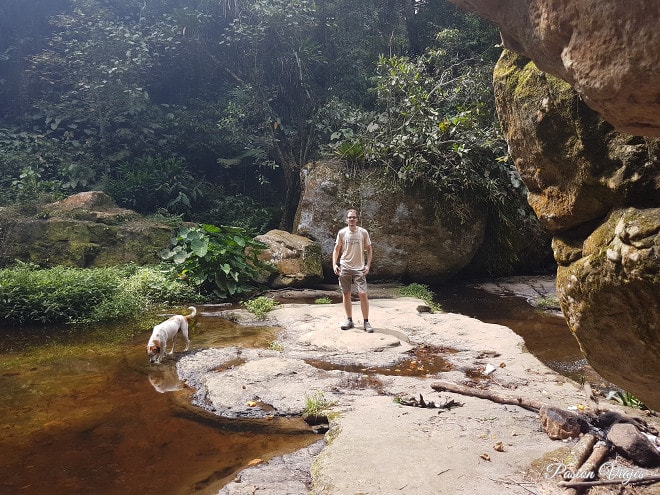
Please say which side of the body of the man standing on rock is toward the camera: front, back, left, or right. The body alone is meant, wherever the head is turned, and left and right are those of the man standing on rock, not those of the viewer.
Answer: front

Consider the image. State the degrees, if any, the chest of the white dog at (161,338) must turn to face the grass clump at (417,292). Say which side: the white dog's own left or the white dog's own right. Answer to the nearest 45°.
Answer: approximately 180°

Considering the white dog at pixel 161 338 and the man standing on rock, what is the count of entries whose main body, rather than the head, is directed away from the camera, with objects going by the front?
0

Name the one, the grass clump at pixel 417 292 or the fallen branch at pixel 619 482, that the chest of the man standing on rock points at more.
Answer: the fallen branch

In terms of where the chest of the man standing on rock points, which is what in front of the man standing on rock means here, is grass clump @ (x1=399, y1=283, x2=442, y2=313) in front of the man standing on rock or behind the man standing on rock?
behind

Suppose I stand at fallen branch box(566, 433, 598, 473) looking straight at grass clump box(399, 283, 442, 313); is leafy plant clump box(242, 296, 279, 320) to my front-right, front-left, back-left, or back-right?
front-left

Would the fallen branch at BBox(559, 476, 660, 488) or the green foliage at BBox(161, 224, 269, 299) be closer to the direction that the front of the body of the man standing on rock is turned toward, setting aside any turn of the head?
the fallen branch

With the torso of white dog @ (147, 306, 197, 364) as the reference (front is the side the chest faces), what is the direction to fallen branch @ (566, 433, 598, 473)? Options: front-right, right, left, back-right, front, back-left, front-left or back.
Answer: left

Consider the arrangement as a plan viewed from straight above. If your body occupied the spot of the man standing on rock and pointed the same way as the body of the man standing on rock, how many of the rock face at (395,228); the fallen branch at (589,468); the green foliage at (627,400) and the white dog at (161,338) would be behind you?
1

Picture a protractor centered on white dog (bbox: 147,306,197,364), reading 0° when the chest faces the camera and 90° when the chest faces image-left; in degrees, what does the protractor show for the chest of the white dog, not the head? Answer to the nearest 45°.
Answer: approximately 45°

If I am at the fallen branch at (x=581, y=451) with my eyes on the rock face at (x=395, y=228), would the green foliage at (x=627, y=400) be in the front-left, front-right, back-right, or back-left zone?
front-right

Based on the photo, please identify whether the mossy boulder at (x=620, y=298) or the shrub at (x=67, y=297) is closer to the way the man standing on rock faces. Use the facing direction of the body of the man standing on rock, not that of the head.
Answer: the mossy boulder
